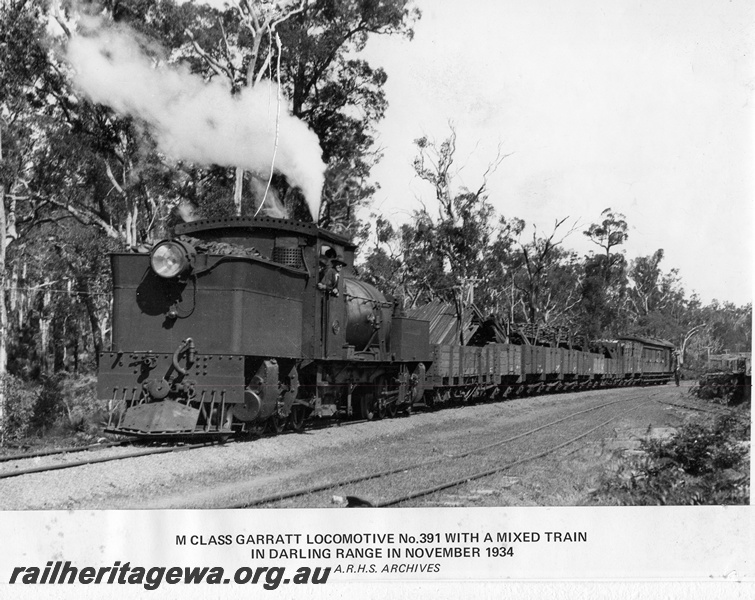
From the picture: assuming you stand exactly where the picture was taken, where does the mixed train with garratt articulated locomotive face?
facing the viewer and to the left of the viewer
